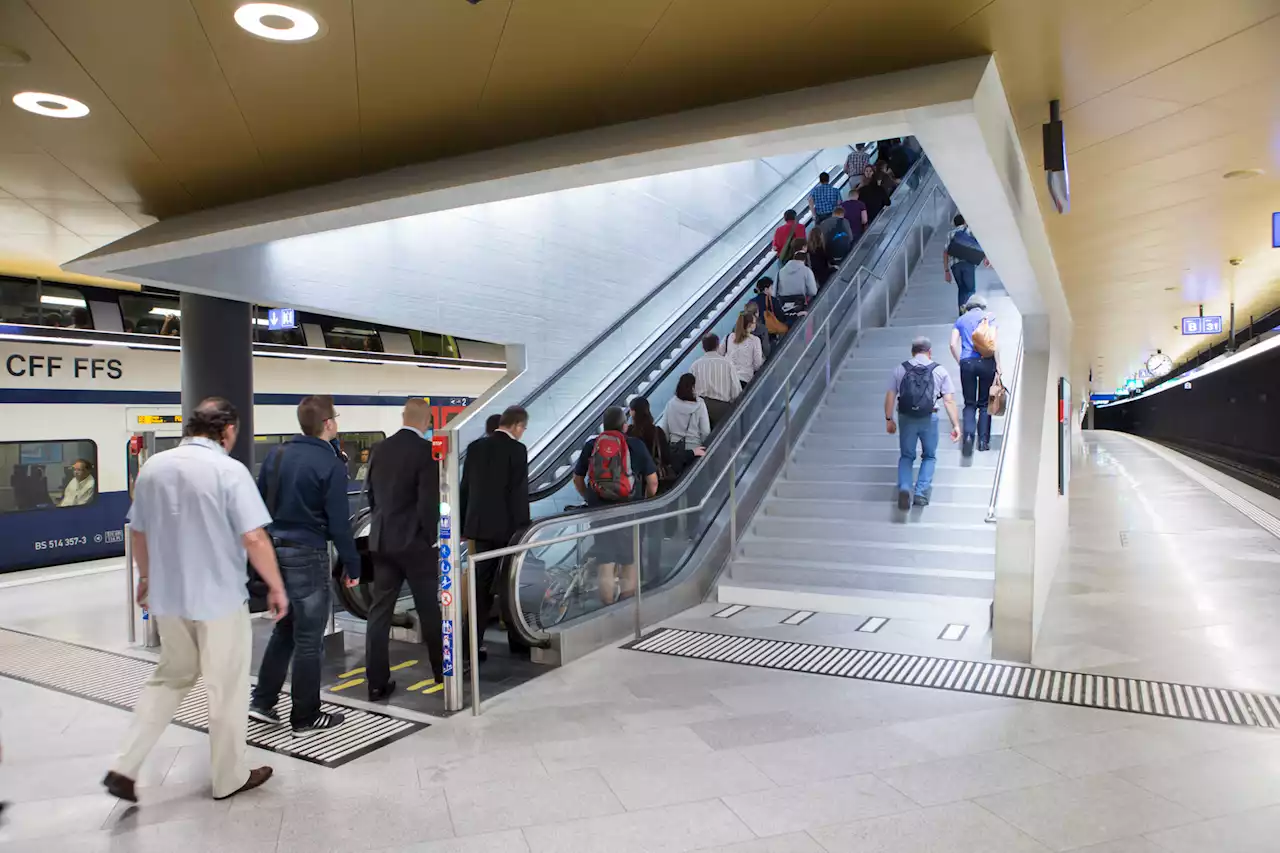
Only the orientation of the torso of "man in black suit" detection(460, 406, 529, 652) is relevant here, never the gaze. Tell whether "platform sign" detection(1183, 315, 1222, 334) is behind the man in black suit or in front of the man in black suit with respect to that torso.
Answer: in front

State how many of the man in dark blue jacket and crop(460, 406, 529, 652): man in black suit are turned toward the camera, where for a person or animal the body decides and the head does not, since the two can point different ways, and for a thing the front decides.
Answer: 0

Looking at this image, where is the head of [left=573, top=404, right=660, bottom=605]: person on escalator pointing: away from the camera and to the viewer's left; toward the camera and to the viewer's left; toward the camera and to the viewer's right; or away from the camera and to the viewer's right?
away from the camera and to the viewer's right

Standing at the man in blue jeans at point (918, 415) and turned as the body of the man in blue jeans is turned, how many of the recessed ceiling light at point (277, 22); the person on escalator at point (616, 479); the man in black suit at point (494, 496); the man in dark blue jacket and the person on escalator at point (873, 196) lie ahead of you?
1

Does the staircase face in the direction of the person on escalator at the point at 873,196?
no

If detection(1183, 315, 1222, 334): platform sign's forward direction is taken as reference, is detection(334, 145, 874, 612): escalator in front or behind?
in front

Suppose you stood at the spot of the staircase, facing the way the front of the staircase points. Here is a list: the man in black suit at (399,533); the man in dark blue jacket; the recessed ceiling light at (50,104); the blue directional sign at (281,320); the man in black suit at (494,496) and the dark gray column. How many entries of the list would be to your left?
0

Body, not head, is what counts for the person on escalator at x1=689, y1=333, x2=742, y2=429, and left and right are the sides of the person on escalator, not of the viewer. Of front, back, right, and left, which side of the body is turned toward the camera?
back

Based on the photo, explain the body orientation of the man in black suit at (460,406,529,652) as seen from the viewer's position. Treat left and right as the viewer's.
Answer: facing away from the viewer and to the right of the viewer

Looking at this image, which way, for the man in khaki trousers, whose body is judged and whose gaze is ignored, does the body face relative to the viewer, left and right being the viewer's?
facing away from the viewer and to the right of the viewer

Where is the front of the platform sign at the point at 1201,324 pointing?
toward the camera

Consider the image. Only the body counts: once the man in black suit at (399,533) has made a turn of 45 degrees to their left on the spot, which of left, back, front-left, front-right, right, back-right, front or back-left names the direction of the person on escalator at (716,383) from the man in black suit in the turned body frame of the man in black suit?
front-right

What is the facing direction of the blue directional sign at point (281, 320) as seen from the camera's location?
facing the viewer

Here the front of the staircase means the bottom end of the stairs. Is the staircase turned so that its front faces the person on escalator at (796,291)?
no

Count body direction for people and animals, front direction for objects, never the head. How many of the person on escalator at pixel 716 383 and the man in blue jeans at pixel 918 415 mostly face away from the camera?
2

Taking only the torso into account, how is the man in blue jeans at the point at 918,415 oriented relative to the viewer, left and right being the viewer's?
facing away from the viewer

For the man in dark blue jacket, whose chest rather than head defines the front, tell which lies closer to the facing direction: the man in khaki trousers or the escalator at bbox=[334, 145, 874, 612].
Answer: the escalator

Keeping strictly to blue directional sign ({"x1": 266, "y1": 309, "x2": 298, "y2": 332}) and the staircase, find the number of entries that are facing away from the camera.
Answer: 0

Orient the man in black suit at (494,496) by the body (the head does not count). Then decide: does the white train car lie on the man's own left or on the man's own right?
on the man's own left

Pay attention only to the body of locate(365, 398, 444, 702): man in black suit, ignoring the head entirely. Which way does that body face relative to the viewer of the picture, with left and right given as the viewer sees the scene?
facing away from the viewer and to the right of the viewer

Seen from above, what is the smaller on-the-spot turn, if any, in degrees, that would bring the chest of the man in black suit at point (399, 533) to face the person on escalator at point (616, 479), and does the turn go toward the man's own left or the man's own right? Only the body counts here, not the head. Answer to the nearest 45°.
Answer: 0° — they already face them

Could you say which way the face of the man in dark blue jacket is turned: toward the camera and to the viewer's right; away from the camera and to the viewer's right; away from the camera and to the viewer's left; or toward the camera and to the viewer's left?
away from the camera and to the viewer's right
